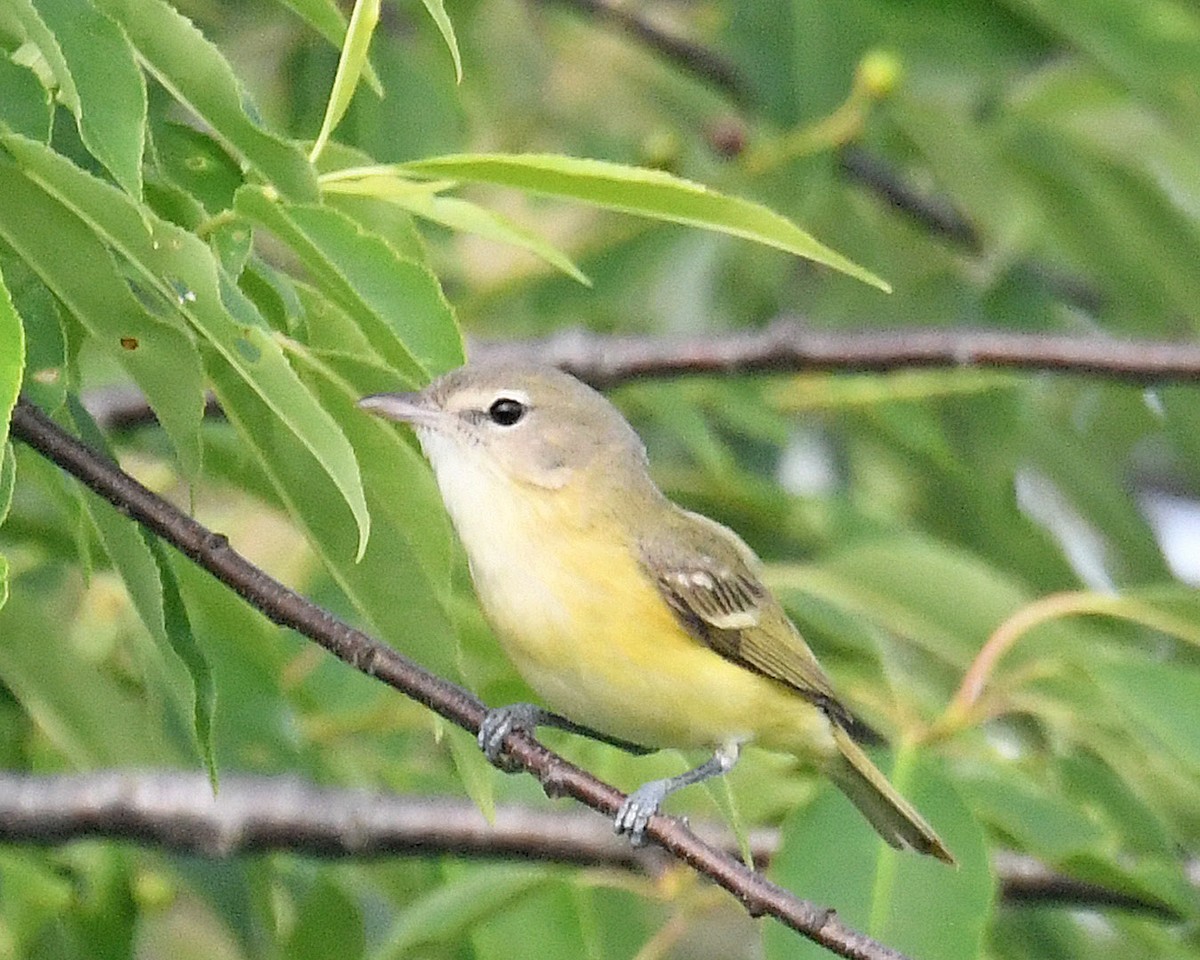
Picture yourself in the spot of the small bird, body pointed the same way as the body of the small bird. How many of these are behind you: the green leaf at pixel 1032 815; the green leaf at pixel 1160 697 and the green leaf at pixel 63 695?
2

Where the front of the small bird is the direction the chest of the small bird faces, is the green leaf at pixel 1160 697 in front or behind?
behind

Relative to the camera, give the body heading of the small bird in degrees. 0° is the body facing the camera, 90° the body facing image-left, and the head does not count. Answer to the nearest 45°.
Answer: approximately 90°
